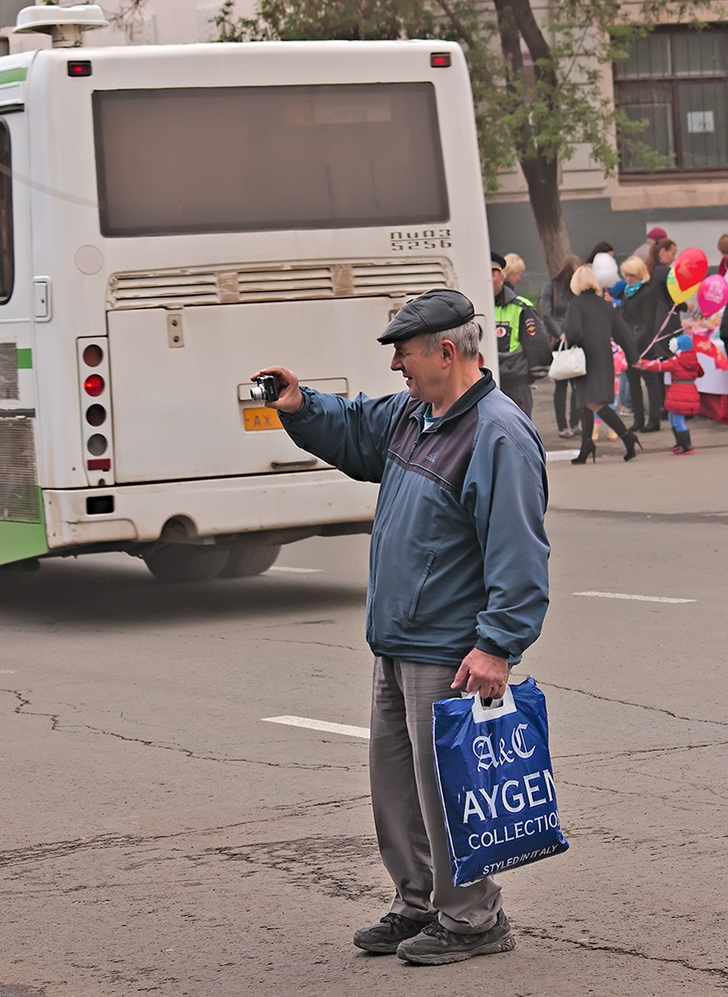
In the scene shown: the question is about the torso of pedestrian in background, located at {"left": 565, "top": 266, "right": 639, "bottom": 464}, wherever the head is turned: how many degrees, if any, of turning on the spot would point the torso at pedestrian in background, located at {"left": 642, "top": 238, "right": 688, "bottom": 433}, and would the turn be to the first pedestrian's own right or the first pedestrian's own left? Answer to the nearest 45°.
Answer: approximately 45° to the first pedestrian's own right

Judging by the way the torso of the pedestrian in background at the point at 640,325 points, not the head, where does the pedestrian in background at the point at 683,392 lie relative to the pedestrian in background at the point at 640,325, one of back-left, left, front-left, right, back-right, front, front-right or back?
front-left

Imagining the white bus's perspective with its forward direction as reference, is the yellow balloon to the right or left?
on its right

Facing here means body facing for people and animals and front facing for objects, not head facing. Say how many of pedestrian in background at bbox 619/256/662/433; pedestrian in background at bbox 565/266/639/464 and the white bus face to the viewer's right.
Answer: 0

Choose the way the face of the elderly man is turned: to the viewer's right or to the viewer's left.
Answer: to the viewer's left

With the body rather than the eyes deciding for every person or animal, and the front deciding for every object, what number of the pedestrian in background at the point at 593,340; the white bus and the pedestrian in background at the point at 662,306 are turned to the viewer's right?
1

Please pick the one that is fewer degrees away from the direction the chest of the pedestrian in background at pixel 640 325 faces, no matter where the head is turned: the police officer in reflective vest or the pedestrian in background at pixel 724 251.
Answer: the police officer in reflective vest

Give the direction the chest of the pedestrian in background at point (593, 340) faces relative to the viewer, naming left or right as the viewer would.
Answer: facing away from the viewer and to the left of the viewer

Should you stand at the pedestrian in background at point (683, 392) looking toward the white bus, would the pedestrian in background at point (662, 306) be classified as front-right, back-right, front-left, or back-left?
back-right

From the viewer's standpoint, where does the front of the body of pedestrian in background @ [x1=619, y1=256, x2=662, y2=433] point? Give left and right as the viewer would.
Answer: facing the viewer and to the left of the viewer
